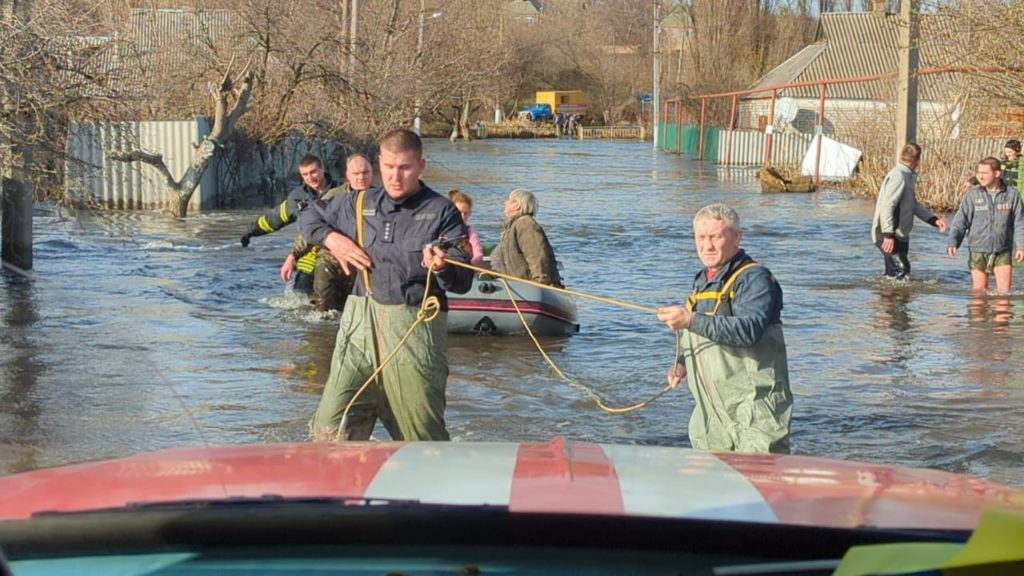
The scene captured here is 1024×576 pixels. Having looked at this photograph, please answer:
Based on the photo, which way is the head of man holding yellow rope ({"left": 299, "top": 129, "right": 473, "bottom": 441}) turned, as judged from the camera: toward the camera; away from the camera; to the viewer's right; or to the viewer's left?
toward the camera

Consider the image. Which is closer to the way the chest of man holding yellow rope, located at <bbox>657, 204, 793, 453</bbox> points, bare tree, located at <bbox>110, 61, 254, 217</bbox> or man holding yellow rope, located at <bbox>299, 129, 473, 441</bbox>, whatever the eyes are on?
the man holding yellow rope

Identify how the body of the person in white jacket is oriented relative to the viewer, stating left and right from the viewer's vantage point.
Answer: facing to the right of the viewer

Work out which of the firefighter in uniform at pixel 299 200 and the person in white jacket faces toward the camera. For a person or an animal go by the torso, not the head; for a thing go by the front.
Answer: the firefighter in uniform

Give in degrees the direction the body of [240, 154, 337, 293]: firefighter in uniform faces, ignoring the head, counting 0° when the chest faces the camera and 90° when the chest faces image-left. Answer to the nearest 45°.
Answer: approximately 0°

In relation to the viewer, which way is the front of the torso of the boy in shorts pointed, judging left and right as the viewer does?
facing the viewer

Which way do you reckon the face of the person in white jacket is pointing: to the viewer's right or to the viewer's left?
to the viewer's right

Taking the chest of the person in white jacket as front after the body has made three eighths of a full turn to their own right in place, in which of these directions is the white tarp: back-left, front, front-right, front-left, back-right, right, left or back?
back-right

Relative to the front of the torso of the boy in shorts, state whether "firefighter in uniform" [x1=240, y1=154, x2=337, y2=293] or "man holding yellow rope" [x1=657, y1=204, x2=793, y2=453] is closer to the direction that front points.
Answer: the man holding yellow rope

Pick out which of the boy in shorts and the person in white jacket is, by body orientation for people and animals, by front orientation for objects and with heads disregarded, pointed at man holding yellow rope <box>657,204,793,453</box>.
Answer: the boy in shorts

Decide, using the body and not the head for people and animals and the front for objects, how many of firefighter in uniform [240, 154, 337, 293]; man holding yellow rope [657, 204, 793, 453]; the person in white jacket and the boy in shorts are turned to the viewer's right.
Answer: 1

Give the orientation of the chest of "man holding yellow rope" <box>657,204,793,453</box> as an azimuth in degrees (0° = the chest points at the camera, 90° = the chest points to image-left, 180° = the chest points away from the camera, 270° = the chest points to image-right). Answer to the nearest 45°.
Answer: approximately 45°

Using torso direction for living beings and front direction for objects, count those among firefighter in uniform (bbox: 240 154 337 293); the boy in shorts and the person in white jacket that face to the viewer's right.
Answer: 1

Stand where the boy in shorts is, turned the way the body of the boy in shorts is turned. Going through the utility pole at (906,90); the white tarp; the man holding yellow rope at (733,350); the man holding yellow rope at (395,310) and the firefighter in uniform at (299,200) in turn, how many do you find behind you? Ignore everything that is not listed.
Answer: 2

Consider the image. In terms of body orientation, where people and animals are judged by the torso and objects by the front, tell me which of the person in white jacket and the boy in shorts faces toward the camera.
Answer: the boy in shorts

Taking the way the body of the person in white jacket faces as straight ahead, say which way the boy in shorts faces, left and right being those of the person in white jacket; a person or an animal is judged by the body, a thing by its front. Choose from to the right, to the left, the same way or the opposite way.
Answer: to the right
